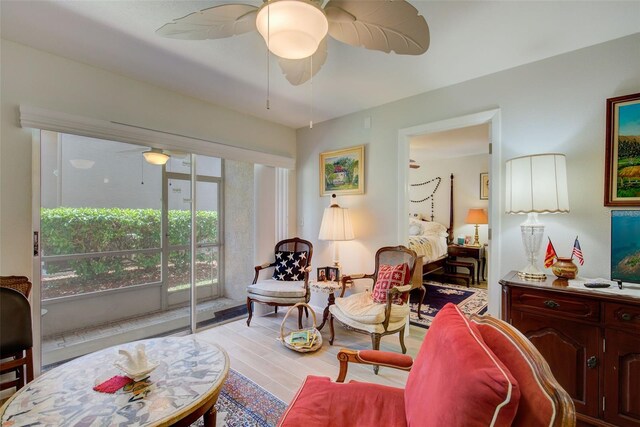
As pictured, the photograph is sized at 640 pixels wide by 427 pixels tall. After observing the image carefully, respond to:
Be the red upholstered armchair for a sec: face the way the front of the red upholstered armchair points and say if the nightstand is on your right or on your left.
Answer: on your right

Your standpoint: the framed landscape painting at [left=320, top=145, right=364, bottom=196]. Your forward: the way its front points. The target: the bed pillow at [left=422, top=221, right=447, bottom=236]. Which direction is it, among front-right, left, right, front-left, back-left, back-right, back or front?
back

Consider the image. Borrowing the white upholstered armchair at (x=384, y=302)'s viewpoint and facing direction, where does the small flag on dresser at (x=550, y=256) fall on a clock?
The small flag on dresser is roughly at 8 o'clock from the white upholstered armchair.

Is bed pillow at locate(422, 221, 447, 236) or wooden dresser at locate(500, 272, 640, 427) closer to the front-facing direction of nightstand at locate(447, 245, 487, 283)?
the wooden dresser

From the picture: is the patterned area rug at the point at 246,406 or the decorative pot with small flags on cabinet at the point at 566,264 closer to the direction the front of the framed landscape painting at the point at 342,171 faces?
the patterned area rug

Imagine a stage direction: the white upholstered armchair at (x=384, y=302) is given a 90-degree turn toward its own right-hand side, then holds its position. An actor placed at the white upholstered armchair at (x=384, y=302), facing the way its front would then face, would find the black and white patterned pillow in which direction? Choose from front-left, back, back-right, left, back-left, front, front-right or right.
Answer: front

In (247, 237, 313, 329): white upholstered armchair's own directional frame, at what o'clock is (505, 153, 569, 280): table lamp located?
The table lamp is roughly at 9 o'clock from the white upholstered armchair.

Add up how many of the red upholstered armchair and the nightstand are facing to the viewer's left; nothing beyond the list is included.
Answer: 1

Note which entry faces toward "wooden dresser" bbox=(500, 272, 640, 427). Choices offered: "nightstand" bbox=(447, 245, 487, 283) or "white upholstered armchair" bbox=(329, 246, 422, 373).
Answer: the nightstand

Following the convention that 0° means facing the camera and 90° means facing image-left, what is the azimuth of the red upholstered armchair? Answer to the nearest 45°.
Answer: approximately 90°

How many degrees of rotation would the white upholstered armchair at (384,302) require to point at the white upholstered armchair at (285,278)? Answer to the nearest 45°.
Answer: approximately 90° to its right

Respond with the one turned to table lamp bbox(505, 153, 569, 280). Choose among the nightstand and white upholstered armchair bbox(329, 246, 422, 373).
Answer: the nightstand
